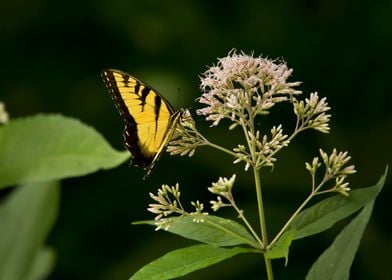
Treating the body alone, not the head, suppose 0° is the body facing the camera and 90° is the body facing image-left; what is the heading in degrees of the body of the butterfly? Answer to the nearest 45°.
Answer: approximately 270°

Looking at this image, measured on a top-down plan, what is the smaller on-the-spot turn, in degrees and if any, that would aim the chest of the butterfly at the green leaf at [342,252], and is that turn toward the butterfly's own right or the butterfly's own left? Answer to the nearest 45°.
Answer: approximately 45° to the butterfly's own right
